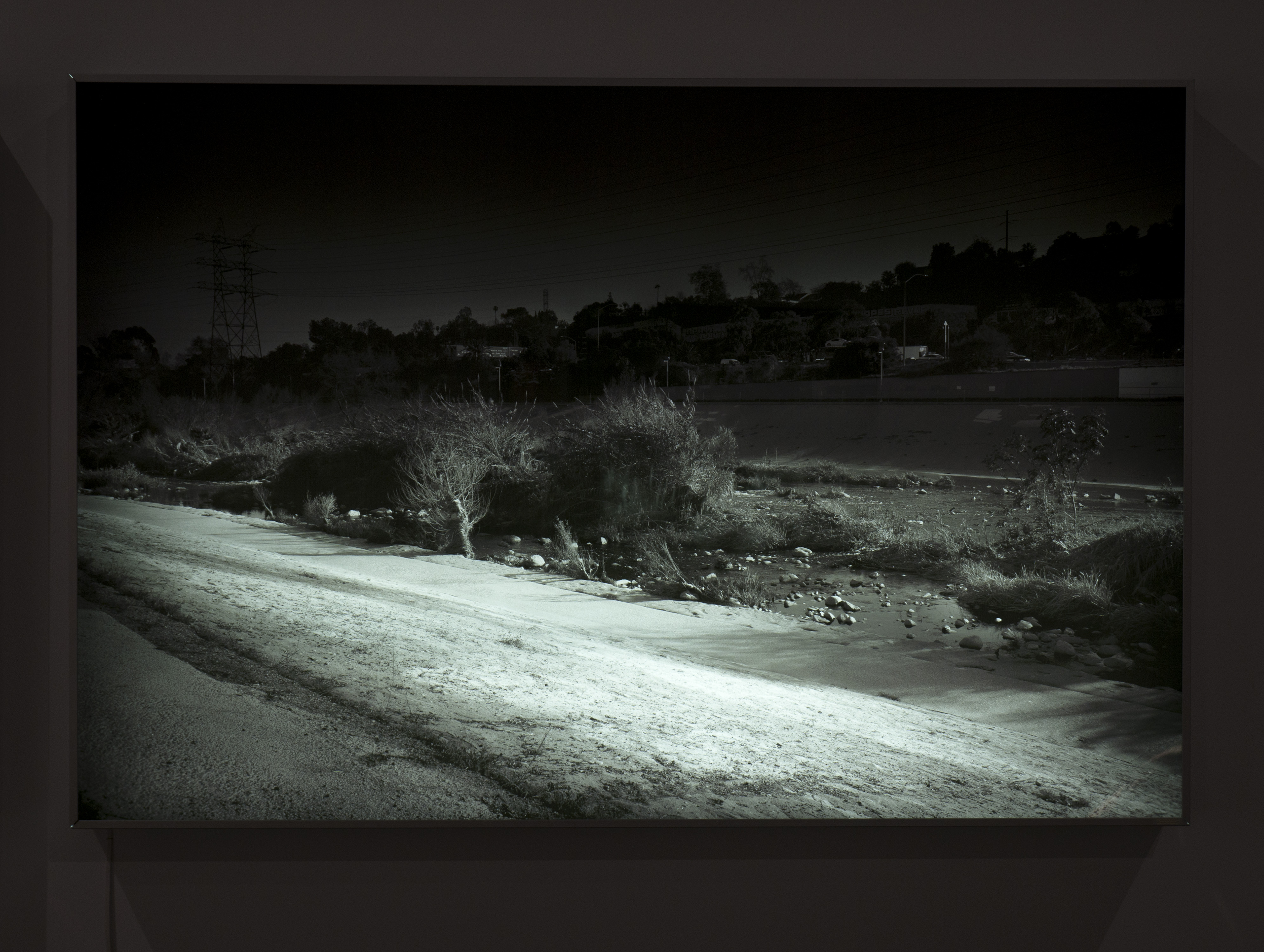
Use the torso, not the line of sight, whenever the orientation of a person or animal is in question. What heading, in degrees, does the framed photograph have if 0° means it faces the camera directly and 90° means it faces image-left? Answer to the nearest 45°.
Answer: approximately 0°
